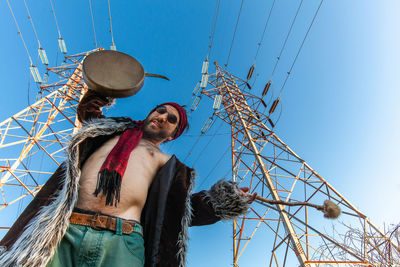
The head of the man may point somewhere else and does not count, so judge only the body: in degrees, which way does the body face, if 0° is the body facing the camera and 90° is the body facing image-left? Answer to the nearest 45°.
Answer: approximately 0°
